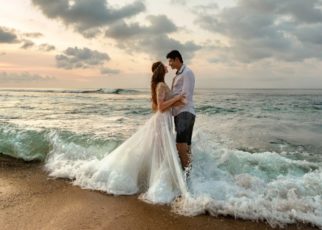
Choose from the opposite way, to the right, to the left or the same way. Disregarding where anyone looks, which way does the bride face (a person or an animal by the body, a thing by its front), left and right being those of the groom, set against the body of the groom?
the opposite way

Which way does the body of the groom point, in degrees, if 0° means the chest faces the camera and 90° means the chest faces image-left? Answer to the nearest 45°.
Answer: approximately 90°

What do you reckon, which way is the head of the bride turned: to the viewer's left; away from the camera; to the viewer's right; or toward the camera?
to the viewer's right

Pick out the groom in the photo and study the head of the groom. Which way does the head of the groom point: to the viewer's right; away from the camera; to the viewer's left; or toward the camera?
to the viewer's left

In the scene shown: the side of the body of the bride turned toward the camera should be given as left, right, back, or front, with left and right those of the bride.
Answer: right

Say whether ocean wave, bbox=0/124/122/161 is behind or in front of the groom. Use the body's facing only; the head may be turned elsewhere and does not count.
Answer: in front

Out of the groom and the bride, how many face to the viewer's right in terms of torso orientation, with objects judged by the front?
1

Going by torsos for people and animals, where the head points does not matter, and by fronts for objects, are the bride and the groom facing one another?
yes

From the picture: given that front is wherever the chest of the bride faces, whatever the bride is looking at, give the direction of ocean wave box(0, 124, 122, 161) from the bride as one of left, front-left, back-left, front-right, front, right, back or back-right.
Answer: back-left
